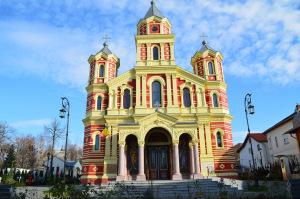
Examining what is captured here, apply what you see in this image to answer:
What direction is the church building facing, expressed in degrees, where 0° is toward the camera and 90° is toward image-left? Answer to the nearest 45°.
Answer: approximately 0°

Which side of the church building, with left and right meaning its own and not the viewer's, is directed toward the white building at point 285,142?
left
